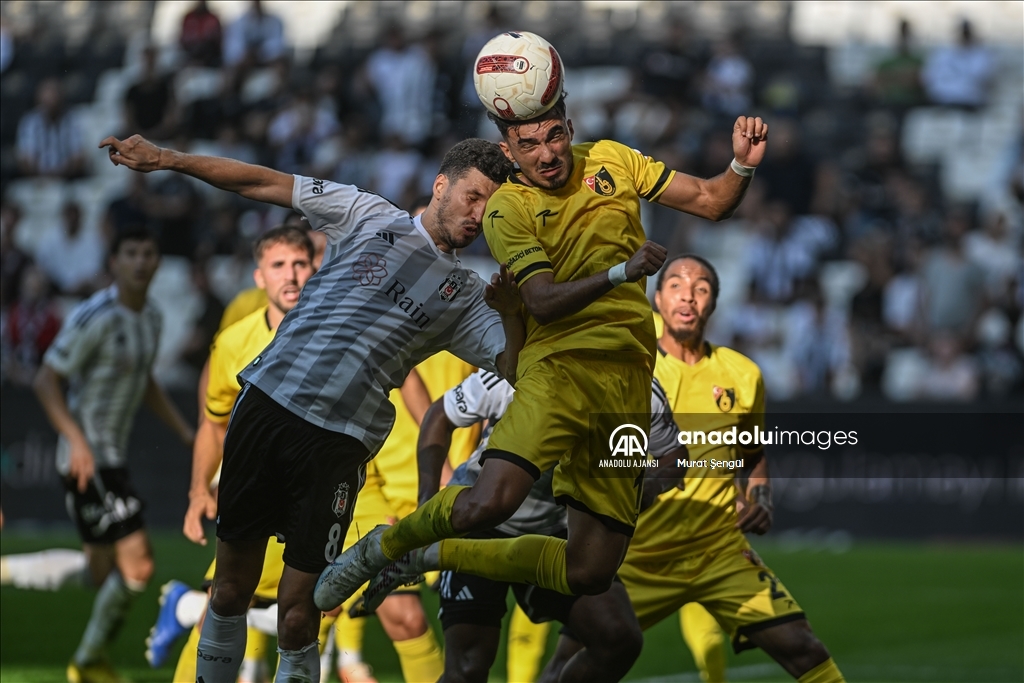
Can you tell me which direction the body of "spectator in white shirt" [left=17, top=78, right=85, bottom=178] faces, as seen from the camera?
toward the camera

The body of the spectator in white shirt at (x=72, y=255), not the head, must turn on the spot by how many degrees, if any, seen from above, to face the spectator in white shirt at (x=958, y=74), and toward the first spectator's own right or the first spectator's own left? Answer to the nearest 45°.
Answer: approximately 90° to the first spectator's own left

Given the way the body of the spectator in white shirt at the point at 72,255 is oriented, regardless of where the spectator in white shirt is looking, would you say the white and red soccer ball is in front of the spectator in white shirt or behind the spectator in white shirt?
in front

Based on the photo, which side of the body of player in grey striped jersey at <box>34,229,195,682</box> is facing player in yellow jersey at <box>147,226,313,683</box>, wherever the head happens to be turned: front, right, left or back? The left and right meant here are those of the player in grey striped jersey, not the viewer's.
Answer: front

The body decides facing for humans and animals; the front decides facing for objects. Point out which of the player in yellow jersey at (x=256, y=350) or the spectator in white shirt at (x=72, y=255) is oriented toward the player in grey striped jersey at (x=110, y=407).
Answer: the spectator in white shirt

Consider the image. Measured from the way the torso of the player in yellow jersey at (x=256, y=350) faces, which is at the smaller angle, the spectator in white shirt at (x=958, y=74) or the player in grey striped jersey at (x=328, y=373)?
the player in grey striped jersey

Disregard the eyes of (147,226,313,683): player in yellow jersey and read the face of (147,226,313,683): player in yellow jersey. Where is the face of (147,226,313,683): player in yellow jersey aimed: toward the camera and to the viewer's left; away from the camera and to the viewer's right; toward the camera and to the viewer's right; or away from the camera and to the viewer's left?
toward the camera and to the viewer's right

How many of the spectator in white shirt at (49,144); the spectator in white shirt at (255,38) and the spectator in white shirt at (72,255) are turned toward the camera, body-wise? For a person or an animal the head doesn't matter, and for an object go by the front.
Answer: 3

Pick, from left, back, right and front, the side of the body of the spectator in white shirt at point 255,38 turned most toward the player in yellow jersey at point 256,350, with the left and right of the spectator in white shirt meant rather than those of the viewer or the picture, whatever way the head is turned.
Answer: front

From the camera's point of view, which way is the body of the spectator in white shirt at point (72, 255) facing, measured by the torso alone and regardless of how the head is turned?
toward the camera

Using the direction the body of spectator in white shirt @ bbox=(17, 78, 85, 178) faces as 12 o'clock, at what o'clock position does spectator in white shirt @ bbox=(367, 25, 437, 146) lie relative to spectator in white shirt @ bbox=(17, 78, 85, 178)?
spectator in white shirt @ bbox=(367, 25, 437, 146) is roughly at 10 o'clock from spectator in white shirt @ bbox=(17, 78, 85, 178).

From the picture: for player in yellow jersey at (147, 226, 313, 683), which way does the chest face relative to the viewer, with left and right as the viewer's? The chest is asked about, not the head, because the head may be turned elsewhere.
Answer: facing the viewer and to the right of the viewer
